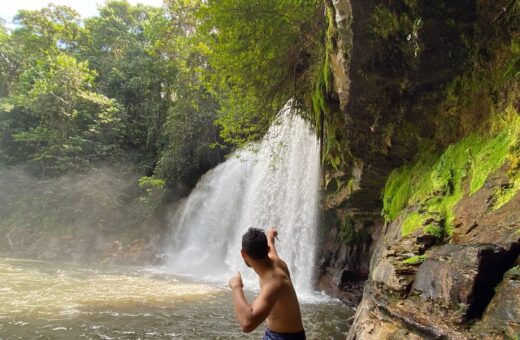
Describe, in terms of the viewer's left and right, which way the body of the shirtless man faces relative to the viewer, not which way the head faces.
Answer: facing away from the viewer and to the left of the viewer
